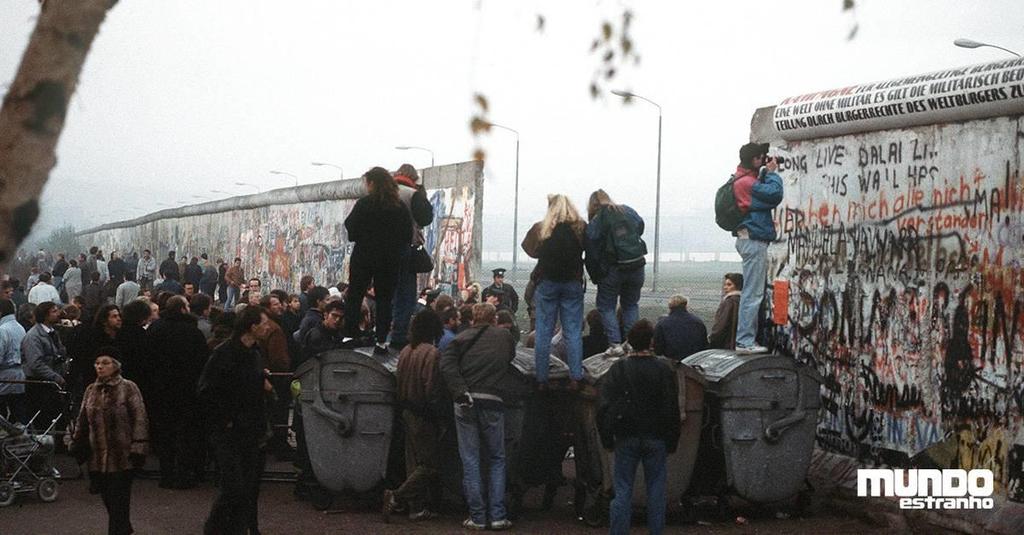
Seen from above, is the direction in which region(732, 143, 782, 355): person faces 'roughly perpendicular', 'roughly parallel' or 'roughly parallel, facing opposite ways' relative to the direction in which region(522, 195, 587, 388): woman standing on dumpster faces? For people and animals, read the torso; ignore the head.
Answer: roughly perpendicular

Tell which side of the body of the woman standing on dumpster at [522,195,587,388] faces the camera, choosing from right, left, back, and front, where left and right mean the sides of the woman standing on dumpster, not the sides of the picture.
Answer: back

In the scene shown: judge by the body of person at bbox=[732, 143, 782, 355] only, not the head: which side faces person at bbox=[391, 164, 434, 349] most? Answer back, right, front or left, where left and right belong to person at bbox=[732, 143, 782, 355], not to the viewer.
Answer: back

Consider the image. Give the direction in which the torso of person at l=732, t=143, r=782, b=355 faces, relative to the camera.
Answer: to the viewer's right

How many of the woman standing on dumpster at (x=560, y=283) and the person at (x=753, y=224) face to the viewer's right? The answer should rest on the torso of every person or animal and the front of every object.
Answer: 1

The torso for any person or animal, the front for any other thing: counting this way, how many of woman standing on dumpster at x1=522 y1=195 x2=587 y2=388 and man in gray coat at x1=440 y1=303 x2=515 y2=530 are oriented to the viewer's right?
0

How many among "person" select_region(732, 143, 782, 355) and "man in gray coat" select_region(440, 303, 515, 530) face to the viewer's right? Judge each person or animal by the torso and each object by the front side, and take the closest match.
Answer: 1

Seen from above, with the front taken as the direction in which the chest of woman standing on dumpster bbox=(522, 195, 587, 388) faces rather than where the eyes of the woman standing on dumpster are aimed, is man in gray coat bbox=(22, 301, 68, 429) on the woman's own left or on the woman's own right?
on the woman's own left

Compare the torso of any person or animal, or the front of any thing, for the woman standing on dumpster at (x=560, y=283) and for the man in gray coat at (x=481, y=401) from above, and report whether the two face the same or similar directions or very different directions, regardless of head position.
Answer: same or similar directions

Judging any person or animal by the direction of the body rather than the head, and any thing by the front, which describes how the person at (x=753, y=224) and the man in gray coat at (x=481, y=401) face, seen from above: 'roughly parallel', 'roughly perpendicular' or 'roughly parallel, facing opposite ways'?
roughly perpendicular

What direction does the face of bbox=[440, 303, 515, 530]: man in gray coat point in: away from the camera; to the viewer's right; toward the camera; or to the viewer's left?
away from the camera

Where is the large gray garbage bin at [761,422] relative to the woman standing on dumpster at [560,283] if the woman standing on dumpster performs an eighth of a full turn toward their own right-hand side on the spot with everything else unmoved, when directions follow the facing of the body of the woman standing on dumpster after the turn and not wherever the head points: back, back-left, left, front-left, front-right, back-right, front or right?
front-right

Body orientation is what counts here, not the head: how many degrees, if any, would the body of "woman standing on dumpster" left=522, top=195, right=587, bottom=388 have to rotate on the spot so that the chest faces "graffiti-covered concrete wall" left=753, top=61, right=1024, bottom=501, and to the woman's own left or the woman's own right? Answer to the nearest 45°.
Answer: approximately 90° to the woman's own right

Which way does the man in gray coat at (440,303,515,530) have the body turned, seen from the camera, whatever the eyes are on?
away from the camera

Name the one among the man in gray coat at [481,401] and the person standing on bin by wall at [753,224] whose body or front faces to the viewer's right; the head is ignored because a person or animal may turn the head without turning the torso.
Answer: the person standing on bin by wall

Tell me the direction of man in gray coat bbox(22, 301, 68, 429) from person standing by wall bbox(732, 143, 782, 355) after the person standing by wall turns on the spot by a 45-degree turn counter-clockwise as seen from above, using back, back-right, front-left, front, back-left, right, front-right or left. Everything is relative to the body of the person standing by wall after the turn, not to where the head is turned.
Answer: back-left
